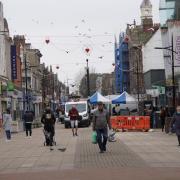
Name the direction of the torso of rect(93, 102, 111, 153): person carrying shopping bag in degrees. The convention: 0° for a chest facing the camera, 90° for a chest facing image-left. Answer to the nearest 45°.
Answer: approximately 0°

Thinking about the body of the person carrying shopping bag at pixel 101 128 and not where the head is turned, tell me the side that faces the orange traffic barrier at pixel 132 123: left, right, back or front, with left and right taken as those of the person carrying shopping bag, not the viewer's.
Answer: back
